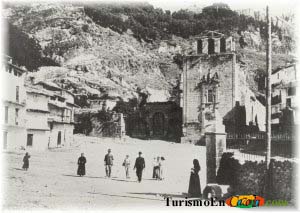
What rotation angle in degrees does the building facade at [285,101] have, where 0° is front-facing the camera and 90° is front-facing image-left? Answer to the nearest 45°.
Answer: approximately 45°

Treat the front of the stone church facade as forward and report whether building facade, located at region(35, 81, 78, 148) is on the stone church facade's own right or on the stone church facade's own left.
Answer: on the stone church facade's own right

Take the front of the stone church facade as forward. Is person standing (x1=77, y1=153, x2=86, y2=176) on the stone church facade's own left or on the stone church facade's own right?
on the stone church facade's own right

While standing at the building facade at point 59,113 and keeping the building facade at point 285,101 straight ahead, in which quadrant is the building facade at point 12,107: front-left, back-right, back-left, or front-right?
back-right

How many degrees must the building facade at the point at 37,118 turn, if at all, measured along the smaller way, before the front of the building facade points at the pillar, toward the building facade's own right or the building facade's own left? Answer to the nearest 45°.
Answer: approximately 45° to the building facade's own left

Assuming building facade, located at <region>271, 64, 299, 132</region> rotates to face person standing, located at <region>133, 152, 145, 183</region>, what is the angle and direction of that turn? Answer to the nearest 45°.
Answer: approximately 45° to its right

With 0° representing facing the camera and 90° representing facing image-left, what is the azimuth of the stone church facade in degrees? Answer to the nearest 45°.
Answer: approximately 0°
